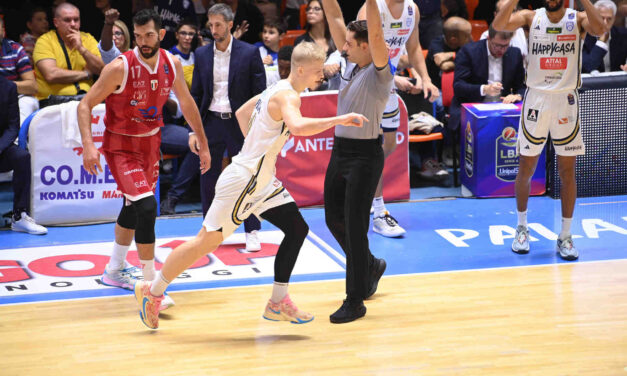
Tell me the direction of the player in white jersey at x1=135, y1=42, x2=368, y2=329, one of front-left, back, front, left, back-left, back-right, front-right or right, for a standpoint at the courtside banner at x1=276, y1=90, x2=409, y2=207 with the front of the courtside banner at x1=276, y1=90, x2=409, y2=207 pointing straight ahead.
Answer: front

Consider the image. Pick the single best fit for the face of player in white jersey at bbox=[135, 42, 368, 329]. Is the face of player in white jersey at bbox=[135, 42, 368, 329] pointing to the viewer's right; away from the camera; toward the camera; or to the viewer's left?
to the viewer's right

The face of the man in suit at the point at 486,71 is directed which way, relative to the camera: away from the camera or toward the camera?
toward the camera

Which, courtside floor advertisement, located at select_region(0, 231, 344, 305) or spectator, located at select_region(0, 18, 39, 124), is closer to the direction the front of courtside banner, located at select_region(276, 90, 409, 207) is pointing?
the courtside floor advertisement

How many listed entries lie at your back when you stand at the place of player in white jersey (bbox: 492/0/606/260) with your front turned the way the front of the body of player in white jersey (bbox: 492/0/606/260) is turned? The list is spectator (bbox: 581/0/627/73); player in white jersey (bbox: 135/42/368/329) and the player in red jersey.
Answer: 1

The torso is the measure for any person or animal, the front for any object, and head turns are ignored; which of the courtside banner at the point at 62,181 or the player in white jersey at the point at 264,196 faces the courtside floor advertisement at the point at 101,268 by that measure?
the courtside banner at the point at 62,181

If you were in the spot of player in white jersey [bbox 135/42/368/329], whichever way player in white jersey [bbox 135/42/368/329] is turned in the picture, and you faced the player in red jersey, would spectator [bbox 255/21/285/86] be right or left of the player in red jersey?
right

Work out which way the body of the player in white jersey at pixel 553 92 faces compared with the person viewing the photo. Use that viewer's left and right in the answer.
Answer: facing the viewer

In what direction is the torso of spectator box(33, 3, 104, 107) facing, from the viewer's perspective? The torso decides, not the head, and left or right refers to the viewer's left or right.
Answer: facing the viewer and to the right of the viewer

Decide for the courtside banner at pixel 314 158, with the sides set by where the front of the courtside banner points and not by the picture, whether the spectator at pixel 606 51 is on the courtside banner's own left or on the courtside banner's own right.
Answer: on the courtside banner's own left

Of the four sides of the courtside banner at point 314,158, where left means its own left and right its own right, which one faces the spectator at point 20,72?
right

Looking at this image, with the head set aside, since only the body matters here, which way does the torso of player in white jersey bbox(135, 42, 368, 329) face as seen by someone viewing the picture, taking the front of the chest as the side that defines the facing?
to the viewer's right

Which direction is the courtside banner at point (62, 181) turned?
toward the camera

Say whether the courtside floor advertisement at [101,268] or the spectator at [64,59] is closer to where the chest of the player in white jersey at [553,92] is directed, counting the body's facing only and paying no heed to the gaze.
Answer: the courtside floor advertisement

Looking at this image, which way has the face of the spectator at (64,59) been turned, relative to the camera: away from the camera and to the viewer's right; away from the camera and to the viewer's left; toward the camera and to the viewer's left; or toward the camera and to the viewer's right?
toward the camera and to the viewer's right

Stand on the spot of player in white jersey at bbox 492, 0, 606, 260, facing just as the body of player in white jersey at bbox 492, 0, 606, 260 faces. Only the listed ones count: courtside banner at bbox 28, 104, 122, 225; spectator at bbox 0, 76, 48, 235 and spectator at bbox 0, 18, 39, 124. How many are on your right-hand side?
3

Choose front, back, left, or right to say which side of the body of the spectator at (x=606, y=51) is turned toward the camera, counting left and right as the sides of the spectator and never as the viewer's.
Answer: front

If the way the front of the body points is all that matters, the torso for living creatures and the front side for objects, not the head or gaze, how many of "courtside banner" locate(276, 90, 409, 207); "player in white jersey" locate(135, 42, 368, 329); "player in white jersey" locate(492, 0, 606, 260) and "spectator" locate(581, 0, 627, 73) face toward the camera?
3

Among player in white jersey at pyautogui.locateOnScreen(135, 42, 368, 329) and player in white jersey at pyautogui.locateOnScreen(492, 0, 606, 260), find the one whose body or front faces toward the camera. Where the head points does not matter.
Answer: player in white jersey at pyautogui.locateOnScreen(492, 0, 606, 260)

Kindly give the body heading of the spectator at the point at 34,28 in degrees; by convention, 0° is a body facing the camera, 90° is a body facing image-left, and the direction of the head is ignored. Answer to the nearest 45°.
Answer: approximately 315°
